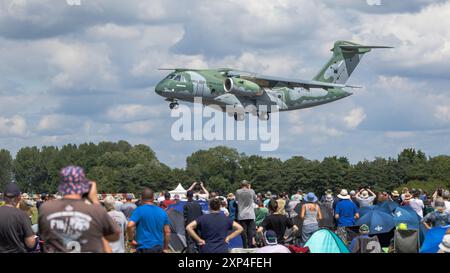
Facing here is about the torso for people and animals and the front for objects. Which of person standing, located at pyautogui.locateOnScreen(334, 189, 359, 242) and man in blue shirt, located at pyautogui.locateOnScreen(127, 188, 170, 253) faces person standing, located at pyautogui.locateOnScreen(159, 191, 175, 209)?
the man in blue shirt

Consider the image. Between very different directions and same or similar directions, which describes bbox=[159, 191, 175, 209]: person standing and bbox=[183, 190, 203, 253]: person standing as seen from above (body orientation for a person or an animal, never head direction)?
same or similar directions

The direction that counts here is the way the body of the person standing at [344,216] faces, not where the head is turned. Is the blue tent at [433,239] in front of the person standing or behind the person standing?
behind

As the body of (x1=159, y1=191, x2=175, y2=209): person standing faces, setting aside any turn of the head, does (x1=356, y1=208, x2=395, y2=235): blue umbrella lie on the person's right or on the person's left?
on the person's right

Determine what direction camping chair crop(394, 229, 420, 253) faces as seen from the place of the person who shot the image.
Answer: facing away from the viewer

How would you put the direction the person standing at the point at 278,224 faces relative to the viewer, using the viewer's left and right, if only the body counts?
facing away from the viewer

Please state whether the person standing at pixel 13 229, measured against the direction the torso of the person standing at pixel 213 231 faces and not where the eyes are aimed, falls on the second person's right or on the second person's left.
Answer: on the second person's left

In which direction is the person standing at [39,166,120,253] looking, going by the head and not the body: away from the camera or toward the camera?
away from the camera

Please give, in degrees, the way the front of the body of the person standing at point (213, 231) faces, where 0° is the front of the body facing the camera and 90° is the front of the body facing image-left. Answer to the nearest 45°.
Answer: approximately 180°

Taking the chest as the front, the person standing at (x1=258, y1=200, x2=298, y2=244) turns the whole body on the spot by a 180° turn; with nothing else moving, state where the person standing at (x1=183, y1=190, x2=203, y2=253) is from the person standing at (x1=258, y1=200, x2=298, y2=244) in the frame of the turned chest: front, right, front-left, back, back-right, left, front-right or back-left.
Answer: back-right

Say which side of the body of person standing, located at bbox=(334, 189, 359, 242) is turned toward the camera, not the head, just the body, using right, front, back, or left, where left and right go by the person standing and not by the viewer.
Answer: back

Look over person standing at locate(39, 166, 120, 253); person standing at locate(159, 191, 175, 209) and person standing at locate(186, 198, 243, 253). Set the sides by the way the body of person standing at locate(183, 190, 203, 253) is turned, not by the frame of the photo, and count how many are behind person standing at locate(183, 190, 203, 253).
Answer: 2

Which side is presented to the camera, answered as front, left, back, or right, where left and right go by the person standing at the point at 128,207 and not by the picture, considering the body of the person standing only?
back

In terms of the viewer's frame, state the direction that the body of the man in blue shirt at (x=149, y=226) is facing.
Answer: away from the camera

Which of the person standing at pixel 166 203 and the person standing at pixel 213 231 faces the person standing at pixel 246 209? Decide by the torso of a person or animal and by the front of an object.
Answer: the person standing at pixel 213 231

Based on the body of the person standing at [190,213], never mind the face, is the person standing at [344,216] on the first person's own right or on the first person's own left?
on the first person's own right
